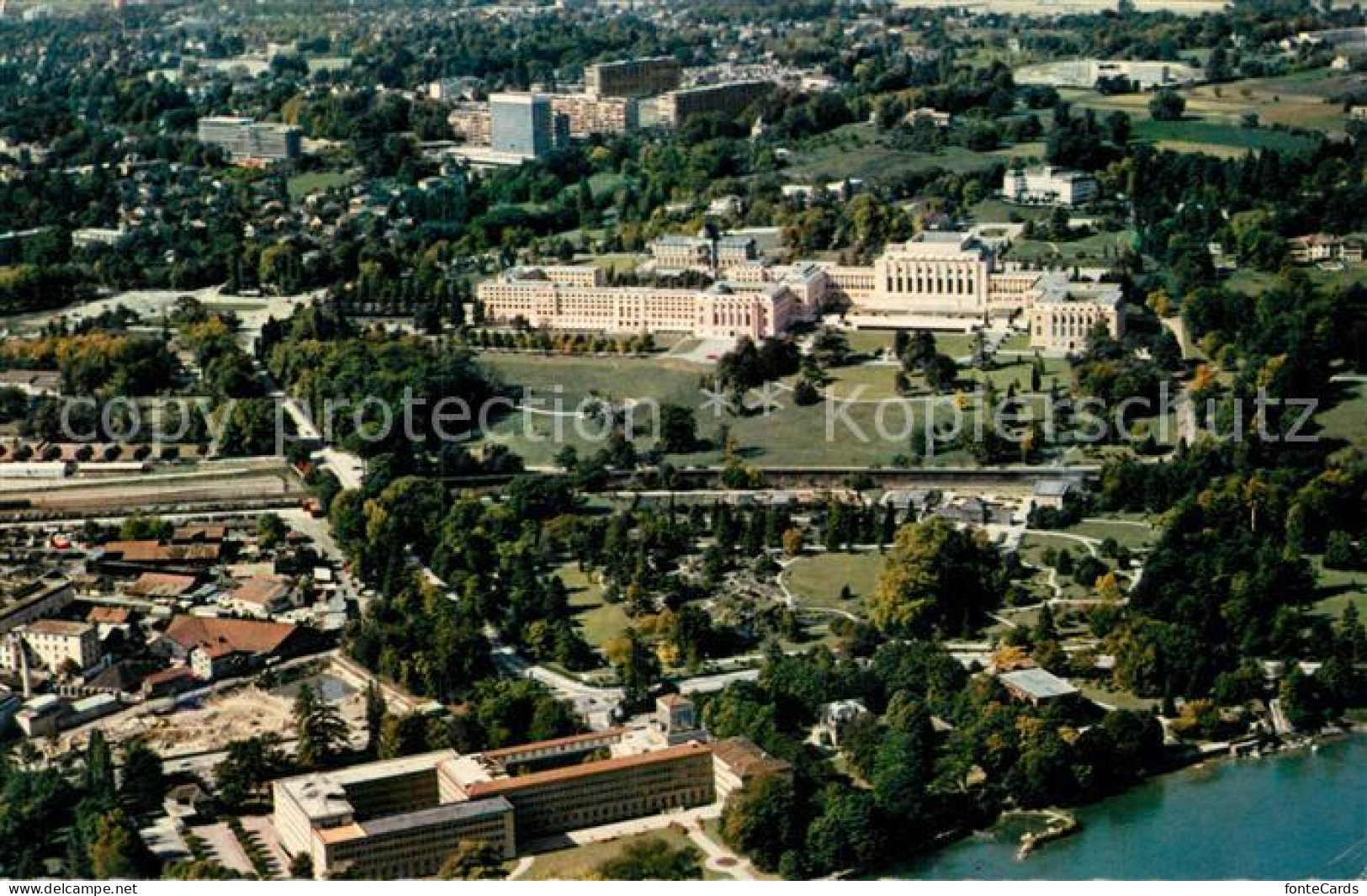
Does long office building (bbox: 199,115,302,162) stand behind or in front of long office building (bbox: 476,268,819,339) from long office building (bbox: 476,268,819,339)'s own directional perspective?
behind

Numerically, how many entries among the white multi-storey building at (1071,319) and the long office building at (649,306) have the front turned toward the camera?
2

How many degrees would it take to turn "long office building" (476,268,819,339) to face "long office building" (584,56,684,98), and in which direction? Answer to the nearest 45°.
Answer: approximately 180°

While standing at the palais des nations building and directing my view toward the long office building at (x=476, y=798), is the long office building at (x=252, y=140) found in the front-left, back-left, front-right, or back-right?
back-right

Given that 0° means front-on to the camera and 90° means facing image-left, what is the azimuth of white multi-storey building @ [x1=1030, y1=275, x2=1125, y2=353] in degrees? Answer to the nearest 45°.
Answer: approximately 0°

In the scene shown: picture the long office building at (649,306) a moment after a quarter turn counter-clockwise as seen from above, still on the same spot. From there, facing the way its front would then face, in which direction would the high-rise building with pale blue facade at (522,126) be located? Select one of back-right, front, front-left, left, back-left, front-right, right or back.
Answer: left

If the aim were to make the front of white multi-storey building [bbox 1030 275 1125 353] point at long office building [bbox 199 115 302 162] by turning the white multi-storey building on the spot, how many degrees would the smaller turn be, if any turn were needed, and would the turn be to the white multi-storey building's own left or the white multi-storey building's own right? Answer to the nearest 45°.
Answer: approximately 135° to the white multi-storey building's own right
